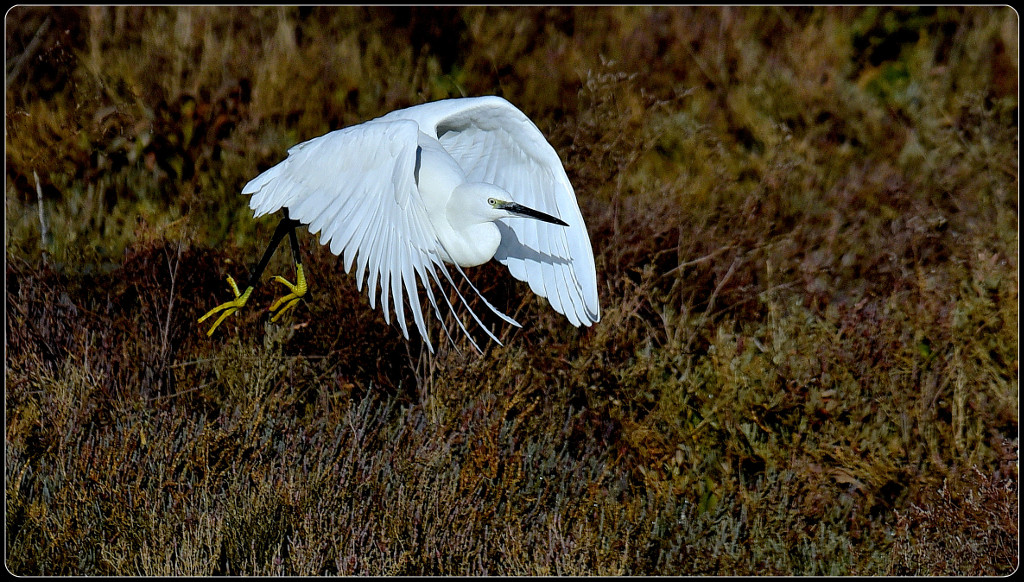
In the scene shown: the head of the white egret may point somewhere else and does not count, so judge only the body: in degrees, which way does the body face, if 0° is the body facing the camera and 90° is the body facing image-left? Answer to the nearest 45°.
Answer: approximately 315°
